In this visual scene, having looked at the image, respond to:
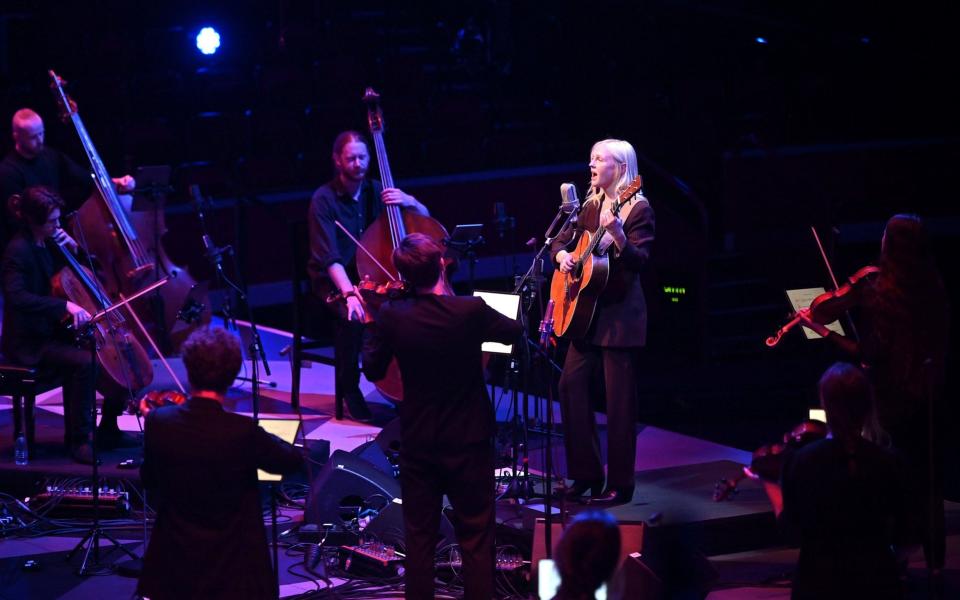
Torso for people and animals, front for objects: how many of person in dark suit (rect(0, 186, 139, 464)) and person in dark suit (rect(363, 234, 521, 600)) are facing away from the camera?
1

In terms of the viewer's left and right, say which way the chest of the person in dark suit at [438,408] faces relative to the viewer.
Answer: facing away from the viewer

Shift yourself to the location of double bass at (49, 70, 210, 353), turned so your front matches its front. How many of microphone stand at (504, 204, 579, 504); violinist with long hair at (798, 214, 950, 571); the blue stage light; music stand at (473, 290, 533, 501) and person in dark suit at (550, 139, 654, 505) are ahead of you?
4

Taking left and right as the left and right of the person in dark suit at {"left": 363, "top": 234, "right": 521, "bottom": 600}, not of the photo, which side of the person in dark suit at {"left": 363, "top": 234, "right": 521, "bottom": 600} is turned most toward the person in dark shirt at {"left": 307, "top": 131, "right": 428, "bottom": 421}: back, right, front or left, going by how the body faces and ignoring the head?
front

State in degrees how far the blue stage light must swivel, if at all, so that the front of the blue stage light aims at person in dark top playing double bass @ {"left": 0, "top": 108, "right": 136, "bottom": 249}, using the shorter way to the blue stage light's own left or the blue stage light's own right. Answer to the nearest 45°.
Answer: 0° — it already faces them

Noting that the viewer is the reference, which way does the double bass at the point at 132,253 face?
facing the viewer and to the right of the viewer

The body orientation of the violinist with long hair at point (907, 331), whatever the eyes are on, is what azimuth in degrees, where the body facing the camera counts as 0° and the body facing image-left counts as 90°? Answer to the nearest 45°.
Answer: approximately 135°

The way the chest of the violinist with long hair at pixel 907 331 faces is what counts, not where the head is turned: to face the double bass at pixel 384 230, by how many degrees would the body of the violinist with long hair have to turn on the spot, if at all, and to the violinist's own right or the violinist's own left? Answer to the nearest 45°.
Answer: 0° — they already face it

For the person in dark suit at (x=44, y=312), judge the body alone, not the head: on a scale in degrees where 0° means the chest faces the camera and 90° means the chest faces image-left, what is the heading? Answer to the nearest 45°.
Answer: approximately 270°

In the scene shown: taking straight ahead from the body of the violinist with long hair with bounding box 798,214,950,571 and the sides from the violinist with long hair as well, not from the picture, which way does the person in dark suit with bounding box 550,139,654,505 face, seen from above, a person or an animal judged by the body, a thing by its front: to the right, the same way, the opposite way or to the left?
to the left

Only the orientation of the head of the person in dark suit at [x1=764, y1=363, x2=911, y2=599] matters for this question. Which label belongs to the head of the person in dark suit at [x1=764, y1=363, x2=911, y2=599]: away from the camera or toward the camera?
away from the camera

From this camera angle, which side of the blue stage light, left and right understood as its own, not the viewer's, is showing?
front

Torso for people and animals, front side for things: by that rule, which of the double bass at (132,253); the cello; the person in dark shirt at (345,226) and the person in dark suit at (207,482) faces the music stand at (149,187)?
the person in dark suit at (207,482)

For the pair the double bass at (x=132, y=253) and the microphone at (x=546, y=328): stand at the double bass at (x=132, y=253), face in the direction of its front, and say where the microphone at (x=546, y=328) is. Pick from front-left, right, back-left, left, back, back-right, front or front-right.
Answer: front
